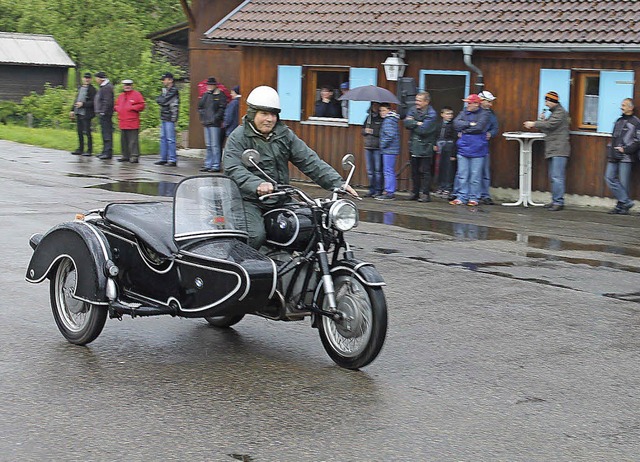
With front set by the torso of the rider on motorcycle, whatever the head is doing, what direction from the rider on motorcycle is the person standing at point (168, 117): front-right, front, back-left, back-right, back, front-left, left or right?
back-left

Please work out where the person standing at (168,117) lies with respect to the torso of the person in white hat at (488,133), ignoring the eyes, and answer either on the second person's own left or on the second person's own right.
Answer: on the second person's own right

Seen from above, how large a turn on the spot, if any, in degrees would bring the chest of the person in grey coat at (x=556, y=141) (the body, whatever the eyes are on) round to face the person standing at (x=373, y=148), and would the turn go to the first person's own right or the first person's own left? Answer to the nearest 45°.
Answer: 0° — they already face them

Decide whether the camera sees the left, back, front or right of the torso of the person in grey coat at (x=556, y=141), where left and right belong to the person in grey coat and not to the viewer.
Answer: left

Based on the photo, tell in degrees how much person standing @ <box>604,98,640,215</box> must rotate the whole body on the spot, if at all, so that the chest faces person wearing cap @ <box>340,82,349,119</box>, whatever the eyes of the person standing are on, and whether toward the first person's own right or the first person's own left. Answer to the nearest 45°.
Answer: approximately 90° to the first person's own right

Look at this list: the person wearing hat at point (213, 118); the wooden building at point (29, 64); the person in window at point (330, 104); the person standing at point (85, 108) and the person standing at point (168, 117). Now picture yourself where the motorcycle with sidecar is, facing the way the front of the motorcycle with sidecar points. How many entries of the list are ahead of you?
0

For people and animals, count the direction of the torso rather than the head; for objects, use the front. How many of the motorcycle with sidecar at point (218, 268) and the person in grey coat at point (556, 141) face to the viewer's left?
1

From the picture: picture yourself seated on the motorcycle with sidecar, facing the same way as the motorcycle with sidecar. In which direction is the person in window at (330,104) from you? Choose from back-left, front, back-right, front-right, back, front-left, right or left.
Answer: back-left

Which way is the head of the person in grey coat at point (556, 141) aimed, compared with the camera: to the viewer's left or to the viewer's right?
to the viewer's left

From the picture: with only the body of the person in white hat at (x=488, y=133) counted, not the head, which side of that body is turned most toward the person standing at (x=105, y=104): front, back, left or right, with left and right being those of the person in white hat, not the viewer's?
right

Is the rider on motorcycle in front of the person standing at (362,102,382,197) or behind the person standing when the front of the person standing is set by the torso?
in front

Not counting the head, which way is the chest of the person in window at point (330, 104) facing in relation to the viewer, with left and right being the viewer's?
facing the viewer

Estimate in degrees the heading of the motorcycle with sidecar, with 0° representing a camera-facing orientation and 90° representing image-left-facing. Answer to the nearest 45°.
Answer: approximately 315°

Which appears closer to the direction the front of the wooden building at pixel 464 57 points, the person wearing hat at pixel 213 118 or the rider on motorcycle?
the rider on motorcycle

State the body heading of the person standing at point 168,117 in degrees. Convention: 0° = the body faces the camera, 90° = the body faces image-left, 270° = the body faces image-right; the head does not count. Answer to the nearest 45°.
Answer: approximately 45°

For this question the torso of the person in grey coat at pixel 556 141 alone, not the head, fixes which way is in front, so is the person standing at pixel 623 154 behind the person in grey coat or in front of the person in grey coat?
behind

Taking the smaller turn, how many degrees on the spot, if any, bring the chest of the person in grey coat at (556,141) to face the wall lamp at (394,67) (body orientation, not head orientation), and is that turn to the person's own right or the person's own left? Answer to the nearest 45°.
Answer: approximately 45° to the person's own right

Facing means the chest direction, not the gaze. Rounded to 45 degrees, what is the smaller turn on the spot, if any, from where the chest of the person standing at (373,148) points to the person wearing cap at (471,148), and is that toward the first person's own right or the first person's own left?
approximately 45° to the first person's own left

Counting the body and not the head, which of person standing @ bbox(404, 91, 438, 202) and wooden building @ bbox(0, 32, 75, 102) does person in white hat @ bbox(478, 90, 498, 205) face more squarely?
the person standing

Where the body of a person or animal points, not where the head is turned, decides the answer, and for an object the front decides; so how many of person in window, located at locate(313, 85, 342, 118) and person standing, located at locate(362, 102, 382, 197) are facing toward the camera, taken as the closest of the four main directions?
2
